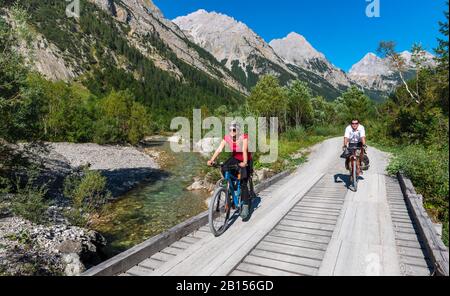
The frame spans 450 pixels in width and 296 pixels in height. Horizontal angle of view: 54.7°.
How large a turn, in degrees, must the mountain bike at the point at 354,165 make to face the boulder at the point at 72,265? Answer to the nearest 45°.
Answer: approximately 45° to its right

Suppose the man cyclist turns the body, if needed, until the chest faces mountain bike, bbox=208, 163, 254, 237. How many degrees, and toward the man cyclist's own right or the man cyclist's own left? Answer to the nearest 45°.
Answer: approximately 45° to the man cyclist's own right

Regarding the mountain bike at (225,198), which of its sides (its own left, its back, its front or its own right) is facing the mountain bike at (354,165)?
back

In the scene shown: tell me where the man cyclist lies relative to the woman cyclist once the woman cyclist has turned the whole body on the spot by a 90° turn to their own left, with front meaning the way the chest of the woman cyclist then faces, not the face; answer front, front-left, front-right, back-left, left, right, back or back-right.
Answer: left

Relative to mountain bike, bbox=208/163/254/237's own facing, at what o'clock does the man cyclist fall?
The man cyclist is roughly at 6 o'clock from the mountain bike.

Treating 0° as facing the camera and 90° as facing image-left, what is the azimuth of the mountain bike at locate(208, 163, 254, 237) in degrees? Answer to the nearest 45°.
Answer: approximately 45°

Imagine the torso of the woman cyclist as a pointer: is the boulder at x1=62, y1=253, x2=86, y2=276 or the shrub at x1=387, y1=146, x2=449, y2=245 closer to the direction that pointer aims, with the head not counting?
the boulder

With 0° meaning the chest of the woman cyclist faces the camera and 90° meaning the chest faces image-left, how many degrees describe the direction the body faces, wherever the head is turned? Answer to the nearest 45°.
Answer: approximately 45°
